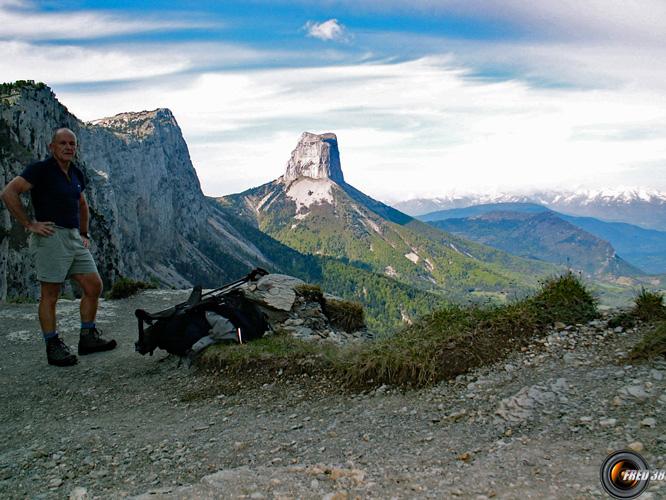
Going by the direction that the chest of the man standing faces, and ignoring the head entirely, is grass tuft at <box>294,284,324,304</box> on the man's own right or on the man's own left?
on the man's own left

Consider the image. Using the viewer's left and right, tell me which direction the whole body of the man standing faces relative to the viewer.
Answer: facing the viewer and to the right of the viewer

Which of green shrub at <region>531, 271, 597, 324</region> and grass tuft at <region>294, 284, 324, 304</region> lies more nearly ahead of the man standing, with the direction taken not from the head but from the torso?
the green shrub

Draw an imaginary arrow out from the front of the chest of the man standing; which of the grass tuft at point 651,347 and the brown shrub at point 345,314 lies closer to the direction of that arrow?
the grass tuft
